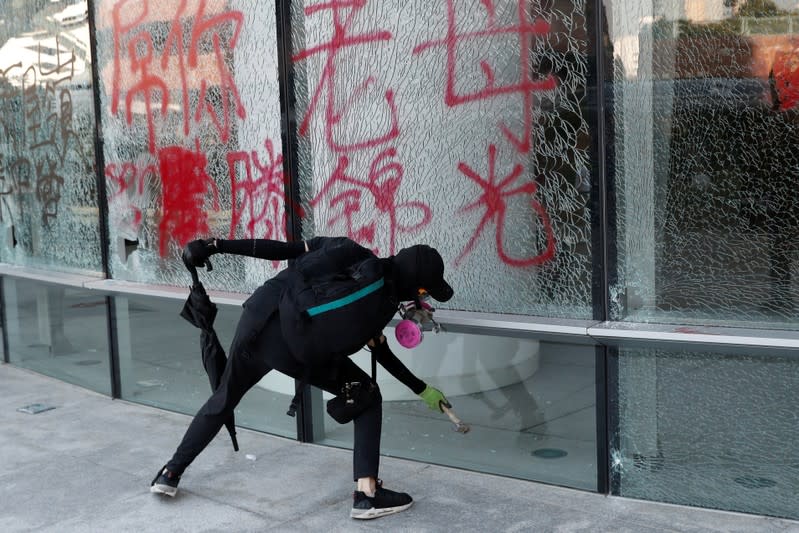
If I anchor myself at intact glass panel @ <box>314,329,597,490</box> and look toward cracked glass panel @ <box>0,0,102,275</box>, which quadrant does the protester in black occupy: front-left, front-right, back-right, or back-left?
front-left

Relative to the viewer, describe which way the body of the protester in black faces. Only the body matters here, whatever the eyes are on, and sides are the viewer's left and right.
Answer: facing to the right of the viewer

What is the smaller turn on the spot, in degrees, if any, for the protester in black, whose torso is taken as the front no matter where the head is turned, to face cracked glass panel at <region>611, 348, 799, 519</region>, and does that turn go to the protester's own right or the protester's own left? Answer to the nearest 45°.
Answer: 0° — they already face it

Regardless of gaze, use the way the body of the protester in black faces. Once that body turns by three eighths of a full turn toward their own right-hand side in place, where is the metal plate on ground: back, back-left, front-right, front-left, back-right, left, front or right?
right

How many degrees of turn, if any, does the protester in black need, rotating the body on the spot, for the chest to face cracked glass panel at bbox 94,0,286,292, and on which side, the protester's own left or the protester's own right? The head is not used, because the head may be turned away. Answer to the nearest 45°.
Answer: approximately 90° to the protester's own left

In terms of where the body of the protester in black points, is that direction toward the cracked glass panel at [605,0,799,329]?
yes
